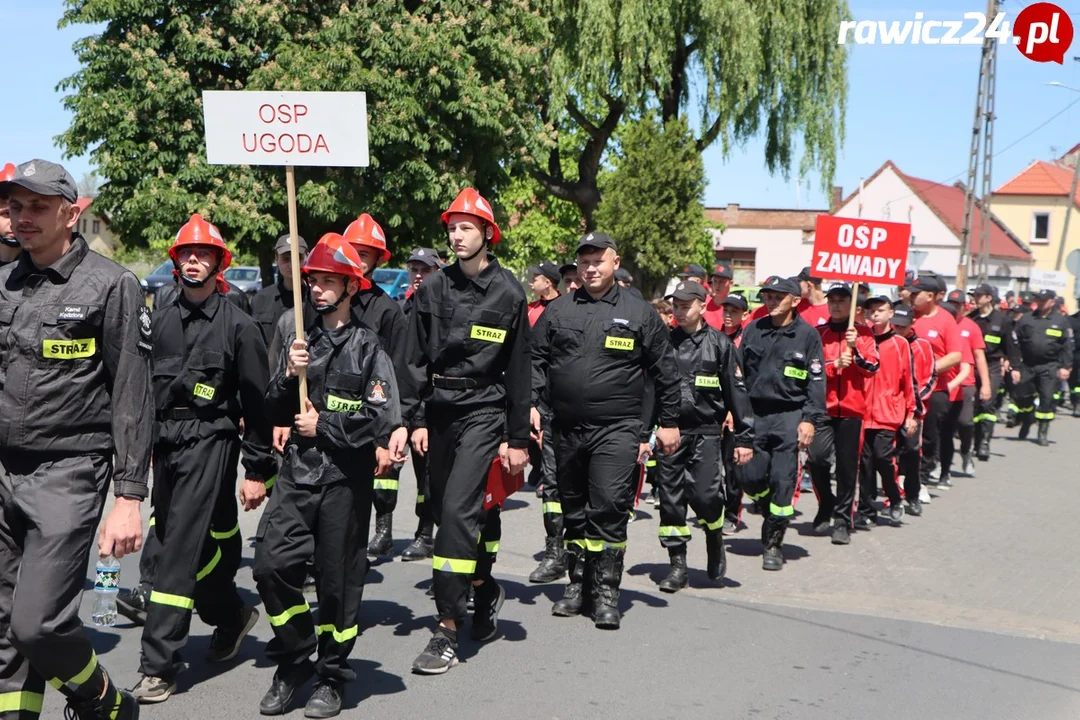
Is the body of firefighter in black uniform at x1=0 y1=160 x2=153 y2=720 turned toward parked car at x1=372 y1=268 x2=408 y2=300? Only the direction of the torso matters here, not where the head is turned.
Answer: no

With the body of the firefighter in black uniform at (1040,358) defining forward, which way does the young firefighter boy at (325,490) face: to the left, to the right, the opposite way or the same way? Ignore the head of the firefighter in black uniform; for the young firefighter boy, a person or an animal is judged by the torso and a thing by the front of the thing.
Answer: the same way

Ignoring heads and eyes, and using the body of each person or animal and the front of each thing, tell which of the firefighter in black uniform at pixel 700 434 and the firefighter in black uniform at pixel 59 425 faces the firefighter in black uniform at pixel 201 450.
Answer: the firefighter in black uniform at pixel 700 434

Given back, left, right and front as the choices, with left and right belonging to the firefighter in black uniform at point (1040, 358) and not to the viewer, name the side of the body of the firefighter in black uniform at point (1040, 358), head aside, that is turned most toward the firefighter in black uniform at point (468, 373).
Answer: front

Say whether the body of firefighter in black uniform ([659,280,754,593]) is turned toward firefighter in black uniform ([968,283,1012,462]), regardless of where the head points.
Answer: no

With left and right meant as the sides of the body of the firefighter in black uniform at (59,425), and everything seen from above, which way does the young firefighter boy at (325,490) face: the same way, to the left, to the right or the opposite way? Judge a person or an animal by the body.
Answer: the same way

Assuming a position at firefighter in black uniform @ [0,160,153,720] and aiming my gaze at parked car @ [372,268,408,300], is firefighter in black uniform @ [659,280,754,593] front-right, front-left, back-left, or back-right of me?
front-right

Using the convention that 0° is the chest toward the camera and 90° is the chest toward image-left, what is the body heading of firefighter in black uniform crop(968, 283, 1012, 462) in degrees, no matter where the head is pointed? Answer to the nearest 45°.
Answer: approximately 45°

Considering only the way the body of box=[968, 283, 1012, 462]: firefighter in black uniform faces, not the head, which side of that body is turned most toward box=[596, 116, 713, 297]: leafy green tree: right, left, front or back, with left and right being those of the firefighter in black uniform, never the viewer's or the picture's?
right

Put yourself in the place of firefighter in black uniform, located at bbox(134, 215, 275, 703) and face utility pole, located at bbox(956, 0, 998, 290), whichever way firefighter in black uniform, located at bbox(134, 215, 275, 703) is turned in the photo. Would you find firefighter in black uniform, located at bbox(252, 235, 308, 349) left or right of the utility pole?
left

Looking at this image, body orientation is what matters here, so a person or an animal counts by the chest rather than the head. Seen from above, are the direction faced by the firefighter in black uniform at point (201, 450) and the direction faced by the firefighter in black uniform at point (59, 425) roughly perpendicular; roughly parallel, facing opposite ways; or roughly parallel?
roughly parallel

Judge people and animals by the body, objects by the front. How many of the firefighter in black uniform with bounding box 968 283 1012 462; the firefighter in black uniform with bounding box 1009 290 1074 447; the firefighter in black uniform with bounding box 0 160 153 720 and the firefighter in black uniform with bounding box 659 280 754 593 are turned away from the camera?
0

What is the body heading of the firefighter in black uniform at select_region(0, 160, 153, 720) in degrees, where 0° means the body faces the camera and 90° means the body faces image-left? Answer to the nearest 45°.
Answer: approximately 45°

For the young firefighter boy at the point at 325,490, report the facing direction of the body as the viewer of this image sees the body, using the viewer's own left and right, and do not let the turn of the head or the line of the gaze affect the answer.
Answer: facing the viewer and to the left of the viewer

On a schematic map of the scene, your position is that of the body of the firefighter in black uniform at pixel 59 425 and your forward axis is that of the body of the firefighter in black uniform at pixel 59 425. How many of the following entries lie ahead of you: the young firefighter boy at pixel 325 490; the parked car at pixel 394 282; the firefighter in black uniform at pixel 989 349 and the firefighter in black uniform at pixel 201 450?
0

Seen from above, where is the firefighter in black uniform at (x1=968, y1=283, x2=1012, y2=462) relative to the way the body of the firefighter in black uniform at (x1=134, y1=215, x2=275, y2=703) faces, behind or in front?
behind

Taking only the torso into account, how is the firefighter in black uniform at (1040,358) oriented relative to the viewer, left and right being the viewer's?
facing the viewer

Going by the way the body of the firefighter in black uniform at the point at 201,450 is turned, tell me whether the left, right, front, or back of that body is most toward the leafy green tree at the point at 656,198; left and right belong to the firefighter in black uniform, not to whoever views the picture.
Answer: back

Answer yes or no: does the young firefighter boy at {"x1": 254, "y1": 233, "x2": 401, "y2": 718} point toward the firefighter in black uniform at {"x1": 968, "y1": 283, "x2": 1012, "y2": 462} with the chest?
no
